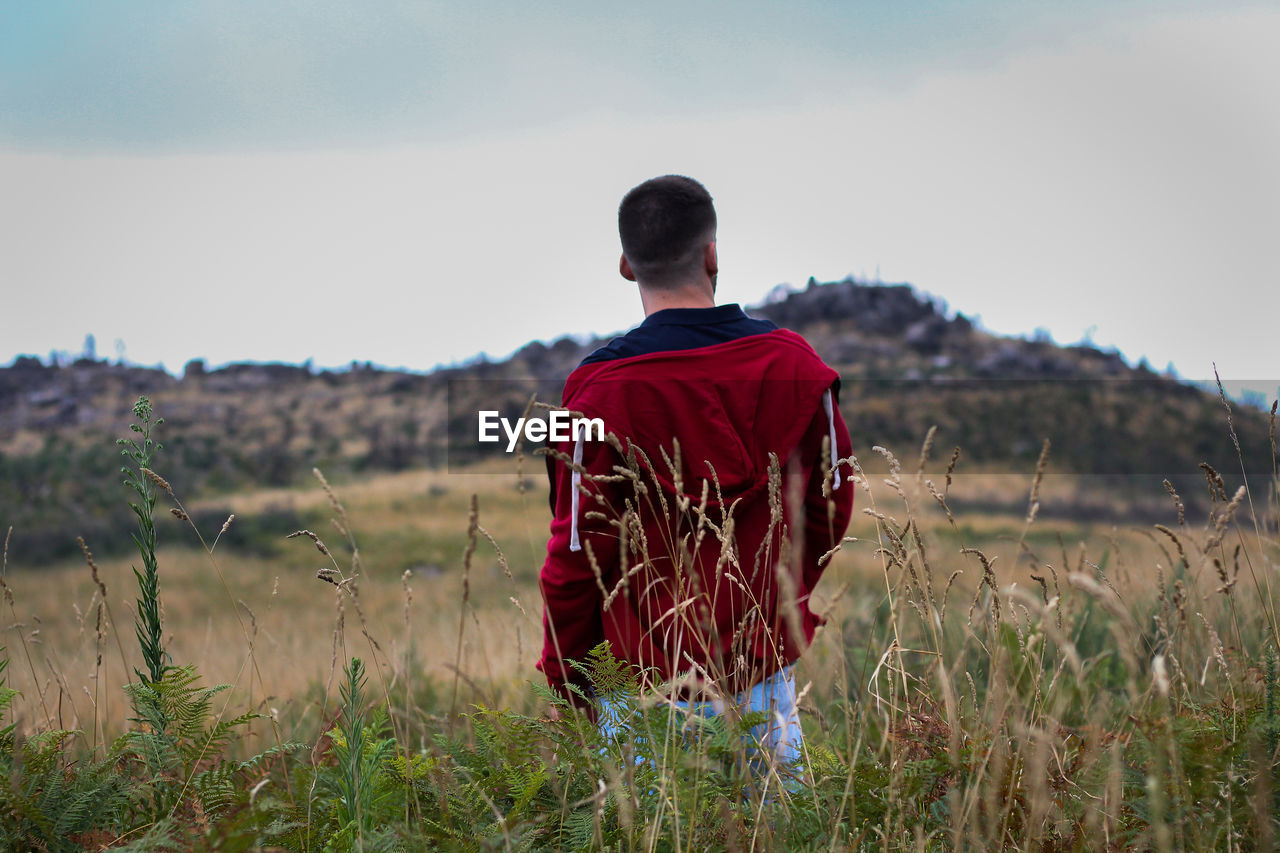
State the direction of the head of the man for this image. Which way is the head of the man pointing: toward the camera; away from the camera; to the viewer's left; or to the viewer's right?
away from the camera

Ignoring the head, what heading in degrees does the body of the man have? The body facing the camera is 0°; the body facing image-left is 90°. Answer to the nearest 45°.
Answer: approximately 180°
